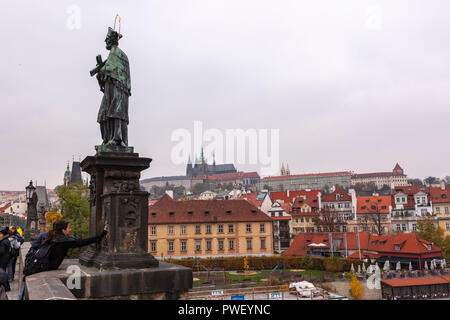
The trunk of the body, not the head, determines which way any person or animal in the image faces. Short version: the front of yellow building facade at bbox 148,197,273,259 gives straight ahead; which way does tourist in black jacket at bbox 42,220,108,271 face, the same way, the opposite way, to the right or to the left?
to the left

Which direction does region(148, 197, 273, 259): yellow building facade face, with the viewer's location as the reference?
facing the viewer

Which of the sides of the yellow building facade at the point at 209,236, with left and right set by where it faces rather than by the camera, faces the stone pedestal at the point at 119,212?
front

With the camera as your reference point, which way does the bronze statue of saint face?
facing to the left of the viewer

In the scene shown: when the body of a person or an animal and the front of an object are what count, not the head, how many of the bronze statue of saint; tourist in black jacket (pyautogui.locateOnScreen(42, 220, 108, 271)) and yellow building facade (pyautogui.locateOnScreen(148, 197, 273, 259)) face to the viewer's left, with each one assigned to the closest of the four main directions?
1

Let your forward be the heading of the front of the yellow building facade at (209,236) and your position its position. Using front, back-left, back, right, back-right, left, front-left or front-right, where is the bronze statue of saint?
front

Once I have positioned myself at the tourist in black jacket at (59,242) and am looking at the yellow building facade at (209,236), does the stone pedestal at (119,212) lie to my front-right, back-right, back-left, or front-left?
front-right

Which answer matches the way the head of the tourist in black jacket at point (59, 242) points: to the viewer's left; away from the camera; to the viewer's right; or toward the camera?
to the viewer's right

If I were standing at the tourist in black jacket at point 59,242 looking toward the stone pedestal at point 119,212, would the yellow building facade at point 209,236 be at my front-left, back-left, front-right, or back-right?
front-left

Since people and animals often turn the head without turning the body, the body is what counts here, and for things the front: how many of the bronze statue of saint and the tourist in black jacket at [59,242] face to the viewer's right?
1

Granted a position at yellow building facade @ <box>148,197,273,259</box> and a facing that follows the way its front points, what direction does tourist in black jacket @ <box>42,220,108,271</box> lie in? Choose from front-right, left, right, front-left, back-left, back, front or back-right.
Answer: front
